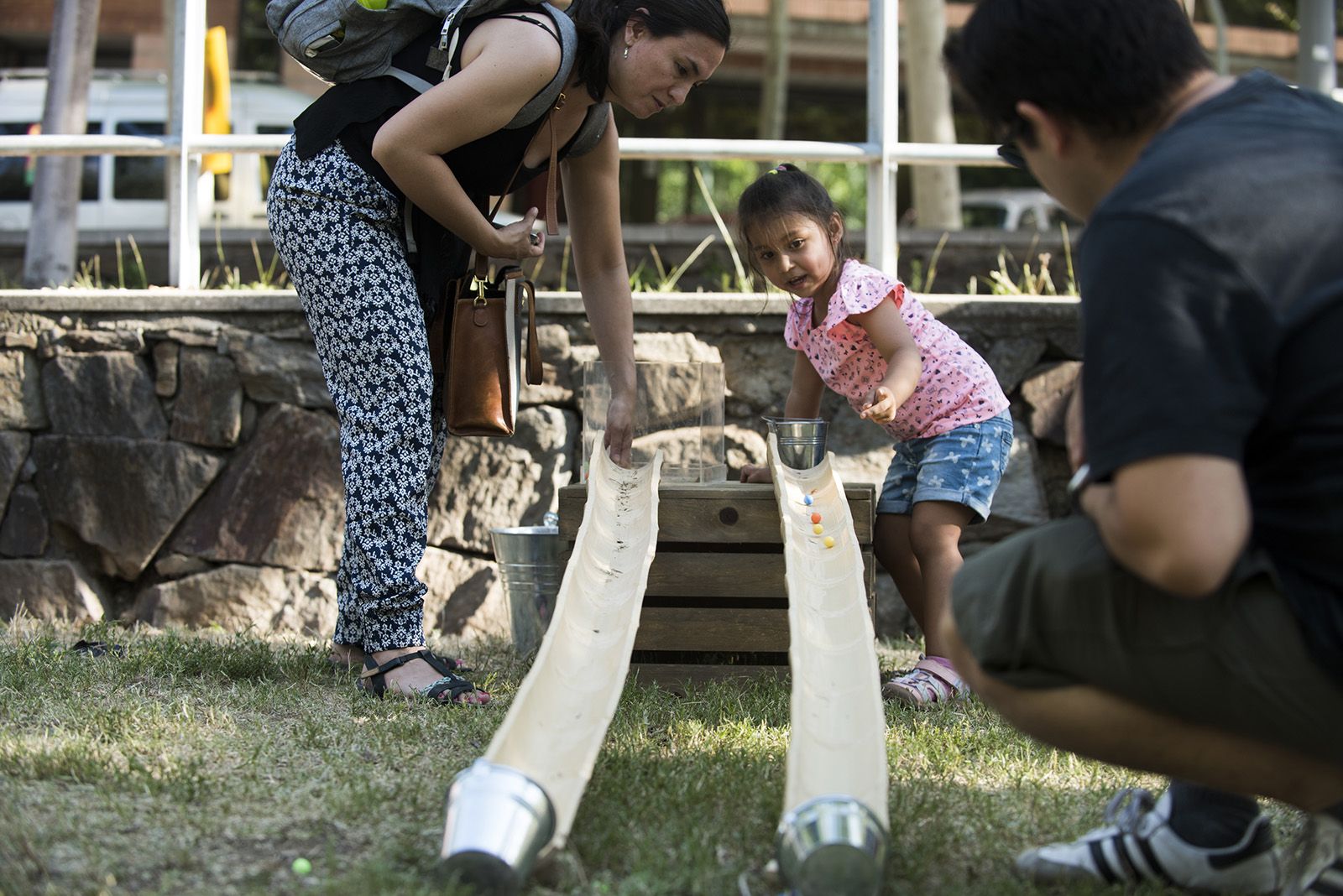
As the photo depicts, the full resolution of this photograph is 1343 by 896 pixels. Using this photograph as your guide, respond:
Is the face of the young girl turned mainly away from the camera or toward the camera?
toward the camera

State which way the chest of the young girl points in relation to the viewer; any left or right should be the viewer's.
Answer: facing the viewer and to the left of the viewer

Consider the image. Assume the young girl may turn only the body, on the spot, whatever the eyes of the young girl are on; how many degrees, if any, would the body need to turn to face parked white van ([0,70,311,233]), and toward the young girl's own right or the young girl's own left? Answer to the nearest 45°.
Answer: approximately 90° to the young girl's own right

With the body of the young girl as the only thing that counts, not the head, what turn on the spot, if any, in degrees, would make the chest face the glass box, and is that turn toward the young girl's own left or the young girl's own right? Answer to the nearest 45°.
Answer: approximately 90° to the young girl's own right
